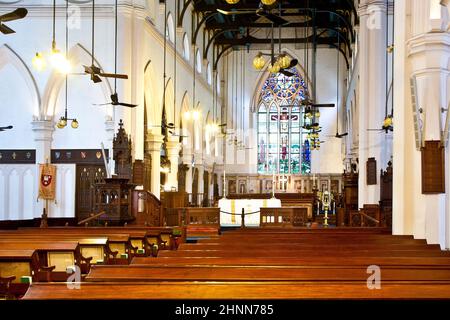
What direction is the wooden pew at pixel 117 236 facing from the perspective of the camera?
away from the camera

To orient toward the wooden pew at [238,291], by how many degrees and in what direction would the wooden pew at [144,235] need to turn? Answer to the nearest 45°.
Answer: approximately 180°

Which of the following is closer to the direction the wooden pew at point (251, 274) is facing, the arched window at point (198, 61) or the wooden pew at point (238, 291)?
the arched window

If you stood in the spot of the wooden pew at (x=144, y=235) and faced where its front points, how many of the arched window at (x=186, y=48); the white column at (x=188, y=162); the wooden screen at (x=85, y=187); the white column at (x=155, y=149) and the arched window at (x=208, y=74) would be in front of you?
5

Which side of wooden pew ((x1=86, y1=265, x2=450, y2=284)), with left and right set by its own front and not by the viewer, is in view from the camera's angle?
back

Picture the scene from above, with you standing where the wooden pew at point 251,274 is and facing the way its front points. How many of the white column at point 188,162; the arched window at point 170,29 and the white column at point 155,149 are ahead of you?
3

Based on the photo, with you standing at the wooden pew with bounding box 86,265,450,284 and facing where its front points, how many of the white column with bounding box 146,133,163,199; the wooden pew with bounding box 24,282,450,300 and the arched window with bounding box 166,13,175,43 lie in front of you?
2

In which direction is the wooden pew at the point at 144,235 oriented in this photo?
away from the camera

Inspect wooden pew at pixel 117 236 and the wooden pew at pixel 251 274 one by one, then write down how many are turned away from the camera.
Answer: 2

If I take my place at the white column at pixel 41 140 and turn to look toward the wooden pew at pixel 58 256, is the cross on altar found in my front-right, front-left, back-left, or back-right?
back-left

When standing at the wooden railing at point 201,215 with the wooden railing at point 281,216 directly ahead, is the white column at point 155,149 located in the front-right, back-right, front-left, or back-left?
back-left

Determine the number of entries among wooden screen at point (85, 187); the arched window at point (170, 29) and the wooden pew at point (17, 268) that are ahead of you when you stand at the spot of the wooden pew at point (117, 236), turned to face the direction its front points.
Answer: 2

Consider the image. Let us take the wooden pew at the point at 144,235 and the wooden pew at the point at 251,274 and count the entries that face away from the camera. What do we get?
2
